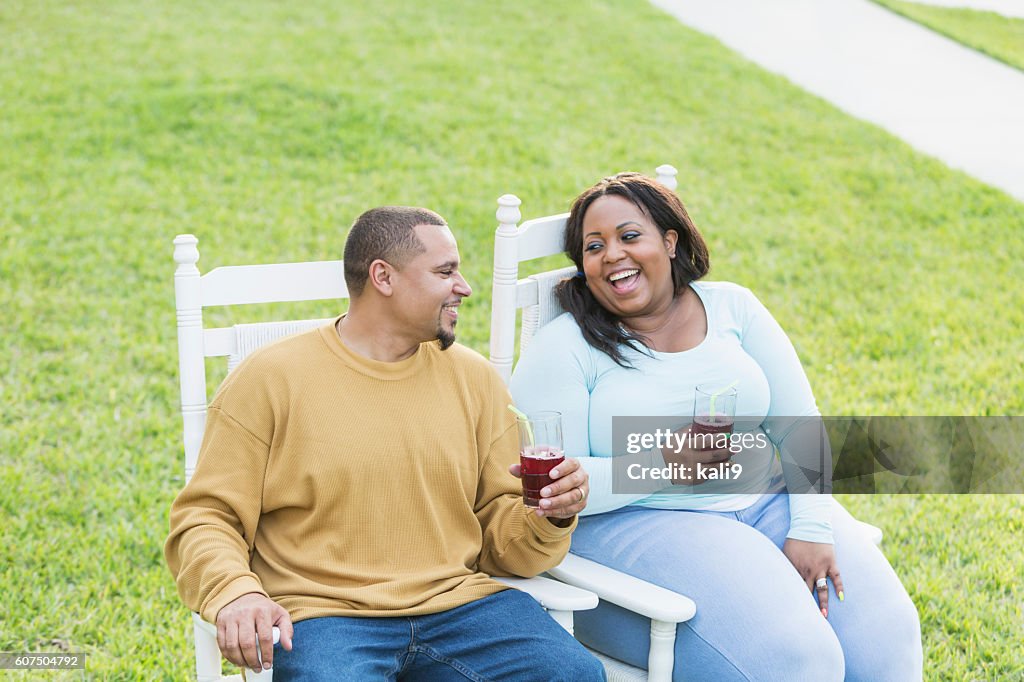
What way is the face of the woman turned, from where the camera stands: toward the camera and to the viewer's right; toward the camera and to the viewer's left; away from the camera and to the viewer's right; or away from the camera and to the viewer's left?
toward the camera and to the viewer's left

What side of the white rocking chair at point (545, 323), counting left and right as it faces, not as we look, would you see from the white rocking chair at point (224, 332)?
right

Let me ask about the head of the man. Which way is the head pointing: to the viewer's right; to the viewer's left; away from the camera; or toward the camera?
to the viewer's right
